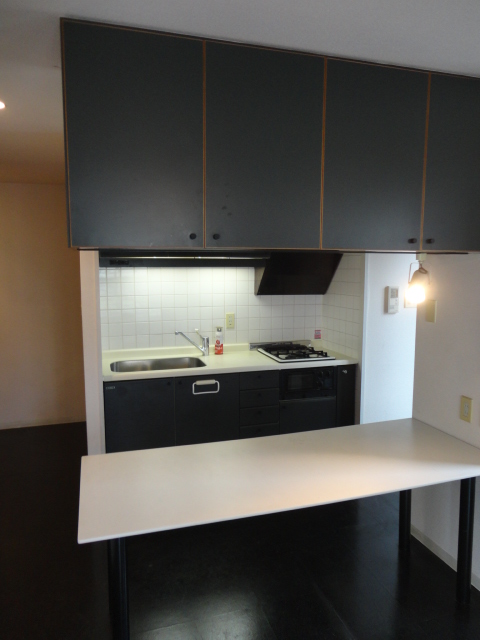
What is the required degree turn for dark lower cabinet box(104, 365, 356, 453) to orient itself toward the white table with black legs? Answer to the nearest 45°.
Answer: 0° — it already faces it

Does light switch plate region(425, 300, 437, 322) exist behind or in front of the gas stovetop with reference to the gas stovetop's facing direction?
in front

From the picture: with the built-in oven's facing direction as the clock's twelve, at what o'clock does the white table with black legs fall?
The white table with black legs is roughly at 12 o'clock from the built-in oven.

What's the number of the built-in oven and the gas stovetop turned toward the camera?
2

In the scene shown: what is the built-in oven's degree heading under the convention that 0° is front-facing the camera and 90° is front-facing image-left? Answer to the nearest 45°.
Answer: approximately 0°

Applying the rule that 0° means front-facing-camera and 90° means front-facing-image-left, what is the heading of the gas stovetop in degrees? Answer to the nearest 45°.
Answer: approximately 0°
